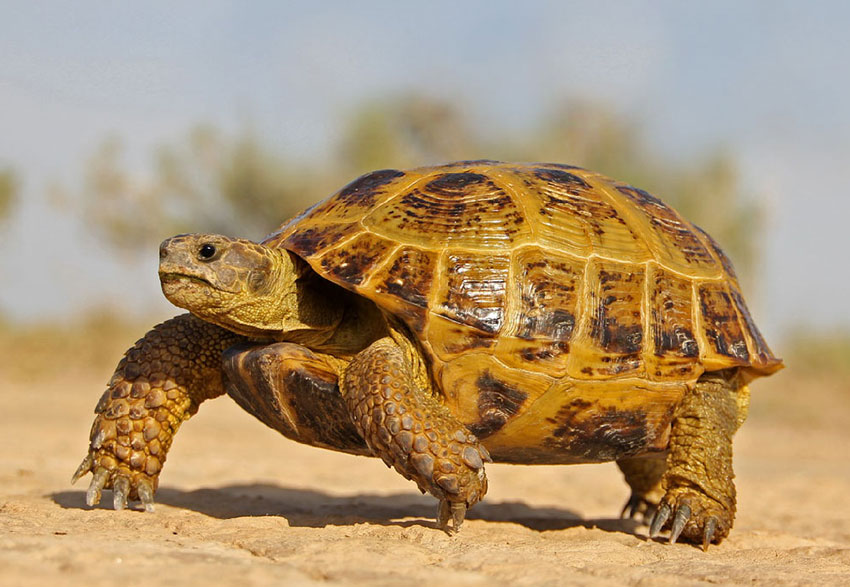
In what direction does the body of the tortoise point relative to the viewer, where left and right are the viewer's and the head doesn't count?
facing the viewer and to the left of the viewer

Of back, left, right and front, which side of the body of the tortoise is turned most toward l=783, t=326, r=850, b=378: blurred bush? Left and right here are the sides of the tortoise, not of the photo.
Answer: right
